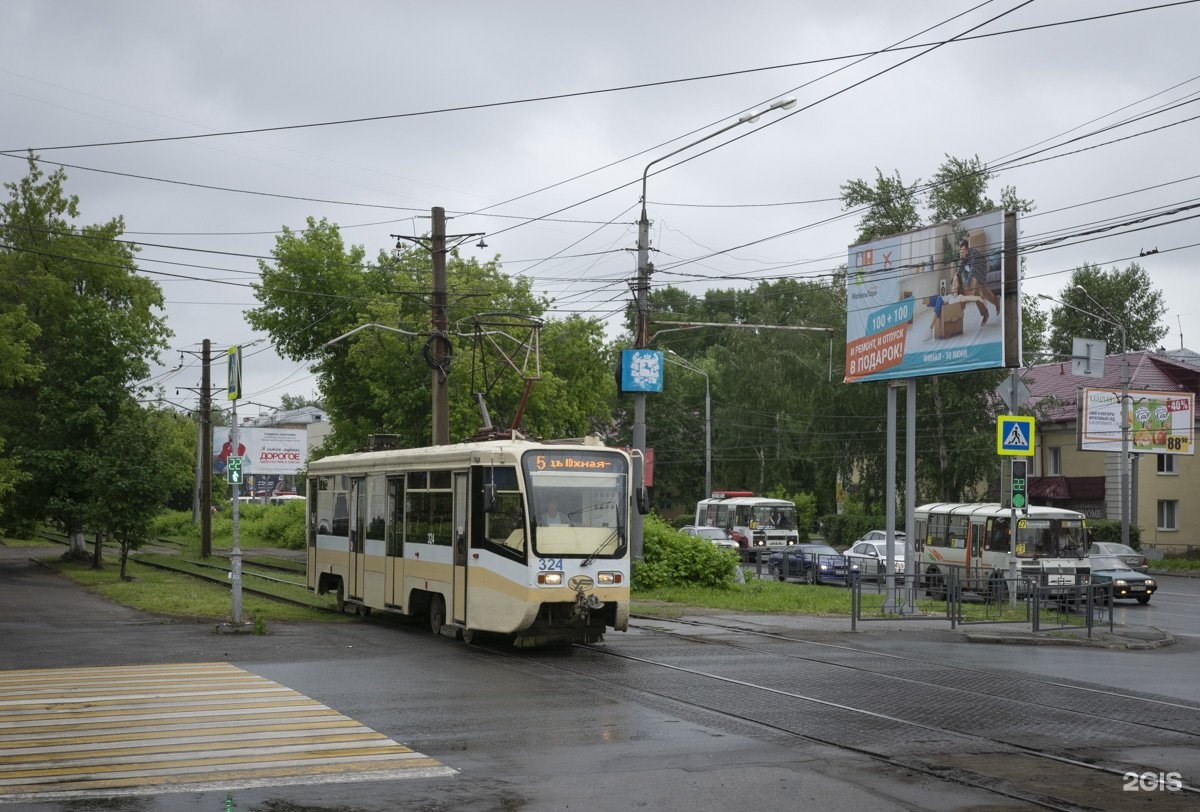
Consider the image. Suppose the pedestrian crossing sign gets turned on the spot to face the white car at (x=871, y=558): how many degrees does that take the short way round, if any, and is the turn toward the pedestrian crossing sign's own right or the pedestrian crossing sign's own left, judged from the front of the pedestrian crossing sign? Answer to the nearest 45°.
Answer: approximately 180°

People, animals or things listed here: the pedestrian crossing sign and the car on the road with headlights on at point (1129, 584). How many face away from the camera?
0

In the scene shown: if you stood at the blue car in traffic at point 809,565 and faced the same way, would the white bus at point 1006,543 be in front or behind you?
in front

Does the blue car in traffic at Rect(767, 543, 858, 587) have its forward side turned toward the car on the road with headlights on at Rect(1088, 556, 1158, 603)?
yes

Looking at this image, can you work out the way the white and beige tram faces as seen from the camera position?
facing the viewer and to the right of the viewer

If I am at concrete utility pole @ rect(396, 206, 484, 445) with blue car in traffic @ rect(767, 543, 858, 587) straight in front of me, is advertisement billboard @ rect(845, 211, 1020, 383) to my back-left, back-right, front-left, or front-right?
front-right

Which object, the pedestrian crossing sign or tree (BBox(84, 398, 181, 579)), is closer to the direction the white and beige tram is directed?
the pedestrian crossing sign

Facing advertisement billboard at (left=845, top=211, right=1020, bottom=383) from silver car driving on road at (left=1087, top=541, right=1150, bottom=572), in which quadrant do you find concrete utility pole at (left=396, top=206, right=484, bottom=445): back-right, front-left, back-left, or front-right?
front-right

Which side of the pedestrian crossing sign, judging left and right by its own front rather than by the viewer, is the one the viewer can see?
front

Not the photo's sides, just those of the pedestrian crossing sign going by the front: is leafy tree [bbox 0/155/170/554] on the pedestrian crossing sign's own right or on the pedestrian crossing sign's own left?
on the pedestrian crossing sign's own right
